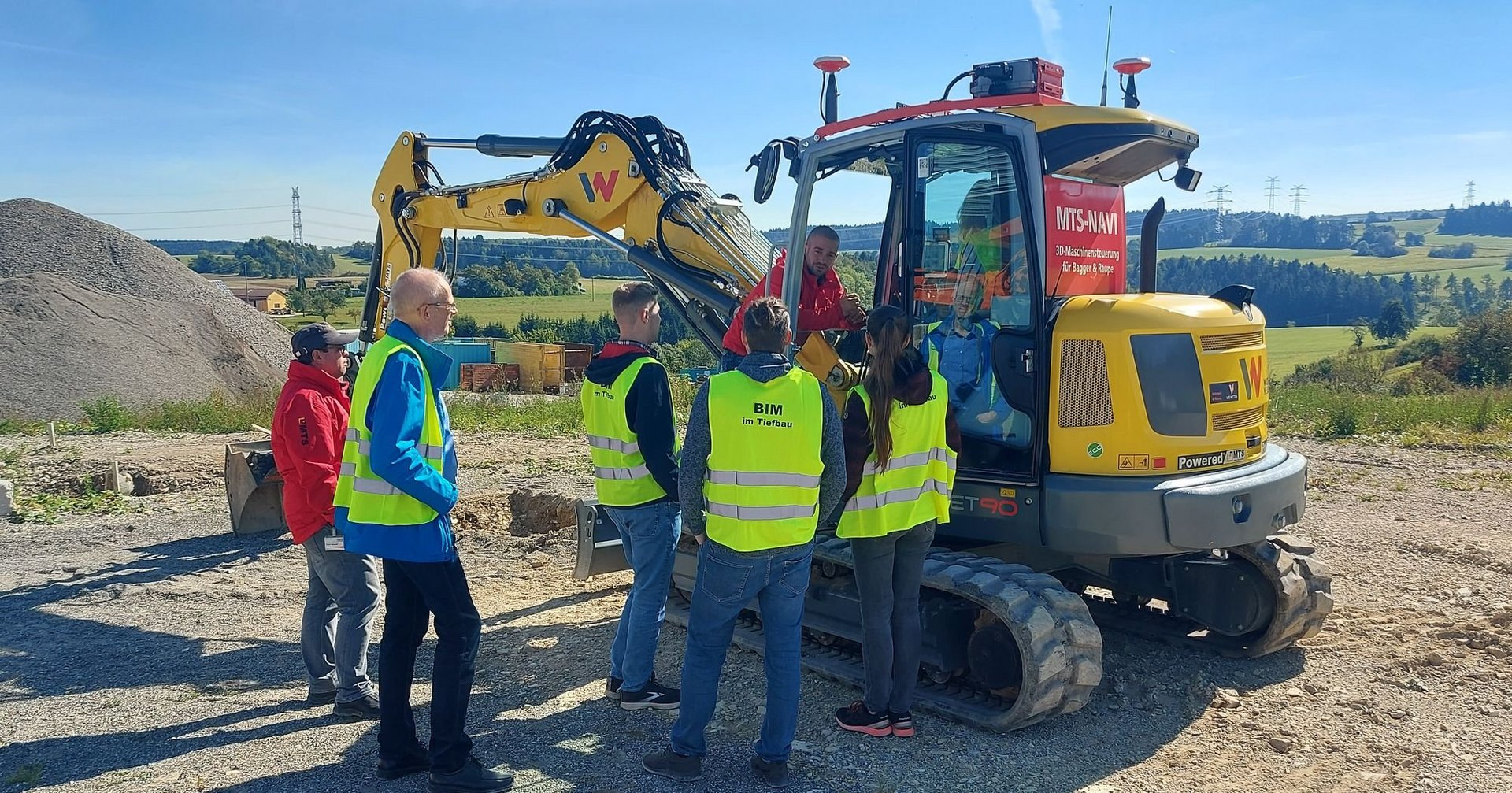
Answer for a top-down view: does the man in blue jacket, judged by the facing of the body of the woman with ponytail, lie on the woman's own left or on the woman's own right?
on the woman's own left

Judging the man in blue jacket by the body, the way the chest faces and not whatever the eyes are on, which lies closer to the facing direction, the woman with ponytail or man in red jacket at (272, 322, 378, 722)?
the woman with ponytail

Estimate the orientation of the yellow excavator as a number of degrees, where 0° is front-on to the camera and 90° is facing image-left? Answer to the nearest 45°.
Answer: approximately 135°

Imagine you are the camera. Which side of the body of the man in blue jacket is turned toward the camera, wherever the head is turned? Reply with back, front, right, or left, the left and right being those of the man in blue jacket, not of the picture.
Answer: right

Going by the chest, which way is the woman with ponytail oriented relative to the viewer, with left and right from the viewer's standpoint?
facing away from the viewer and to the left of the viewer

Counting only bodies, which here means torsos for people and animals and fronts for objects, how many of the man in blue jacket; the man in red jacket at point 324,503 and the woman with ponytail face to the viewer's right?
2

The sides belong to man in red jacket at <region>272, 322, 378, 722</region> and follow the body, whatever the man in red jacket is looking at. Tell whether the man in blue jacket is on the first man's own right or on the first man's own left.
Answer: on the first man's own right

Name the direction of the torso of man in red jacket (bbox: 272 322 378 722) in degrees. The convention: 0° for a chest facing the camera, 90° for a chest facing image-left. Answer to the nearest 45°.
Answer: approximately 270°

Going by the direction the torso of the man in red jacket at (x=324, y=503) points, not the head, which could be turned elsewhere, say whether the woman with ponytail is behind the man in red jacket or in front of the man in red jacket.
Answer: in front

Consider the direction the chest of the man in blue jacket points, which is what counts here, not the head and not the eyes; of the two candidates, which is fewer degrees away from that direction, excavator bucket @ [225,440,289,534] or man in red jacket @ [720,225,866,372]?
the man in red jacket

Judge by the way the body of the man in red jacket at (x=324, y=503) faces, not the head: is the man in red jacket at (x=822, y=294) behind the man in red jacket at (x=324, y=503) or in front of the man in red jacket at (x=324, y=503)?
in front

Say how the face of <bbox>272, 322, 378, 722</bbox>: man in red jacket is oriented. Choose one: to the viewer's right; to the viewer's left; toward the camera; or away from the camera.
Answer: to the viewer's right

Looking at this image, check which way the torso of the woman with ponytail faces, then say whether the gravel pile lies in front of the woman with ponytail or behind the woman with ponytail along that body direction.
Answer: in front
